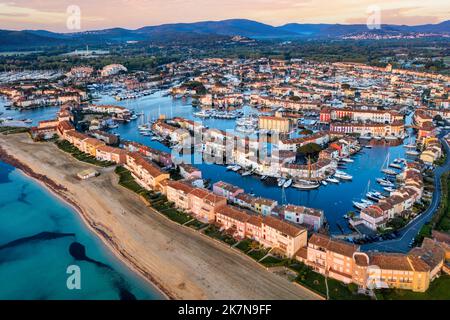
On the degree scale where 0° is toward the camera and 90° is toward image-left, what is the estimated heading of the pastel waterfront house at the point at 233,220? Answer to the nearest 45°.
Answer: approximately 45°

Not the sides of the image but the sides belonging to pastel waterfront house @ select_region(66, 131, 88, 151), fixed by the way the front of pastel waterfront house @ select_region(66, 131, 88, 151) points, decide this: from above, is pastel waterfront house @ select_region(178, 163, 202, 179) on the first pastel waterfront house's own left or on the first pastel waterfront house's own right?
on the first pastel waterfront house's own left

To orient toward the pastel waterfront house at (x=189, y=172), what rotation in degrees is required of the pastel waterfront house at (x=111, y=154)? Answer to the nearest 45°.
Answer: approximately 90° to its left

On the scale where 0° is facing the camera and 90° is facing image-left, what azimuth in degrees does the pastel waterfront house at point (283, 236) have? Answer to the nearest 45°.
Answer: approximately 45°

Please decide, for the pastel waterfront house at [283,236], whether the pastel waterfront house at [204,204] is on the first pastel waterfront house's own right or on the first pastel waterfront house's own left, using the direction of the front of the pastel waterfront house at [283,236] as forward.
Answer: on the first pastel waterfront house's own right

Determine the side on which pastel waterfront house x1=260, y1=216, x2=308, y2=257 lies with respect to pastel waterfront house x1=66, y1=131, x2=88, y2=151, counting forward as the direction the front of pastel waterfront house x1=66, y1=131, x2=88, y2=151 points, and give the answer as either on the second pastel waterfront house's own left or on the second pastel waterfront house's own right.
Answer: on the second pastel waterfront house's own left

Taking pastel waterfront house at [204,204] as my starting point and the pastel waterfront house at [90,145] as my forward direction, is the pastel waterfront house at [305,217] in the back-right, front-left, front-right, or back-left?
back-right

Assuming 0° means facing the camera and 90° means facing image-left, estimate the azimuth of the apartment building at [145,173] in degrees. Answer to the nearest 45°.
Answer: approximately 45°

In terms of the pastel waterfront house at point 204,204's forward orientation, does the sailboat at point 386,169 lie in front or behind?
behind

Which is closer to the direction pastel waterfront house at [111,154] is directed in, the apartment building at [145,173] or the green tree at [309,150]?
the apartment building

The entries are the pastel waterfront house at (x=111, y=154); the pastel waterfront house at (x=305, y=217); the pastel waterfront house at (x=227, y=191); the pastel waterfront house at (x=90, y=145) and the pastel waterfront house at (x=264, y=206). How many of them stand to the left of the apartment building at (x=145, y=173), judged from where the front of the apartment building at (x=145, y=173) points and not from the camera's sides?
3
